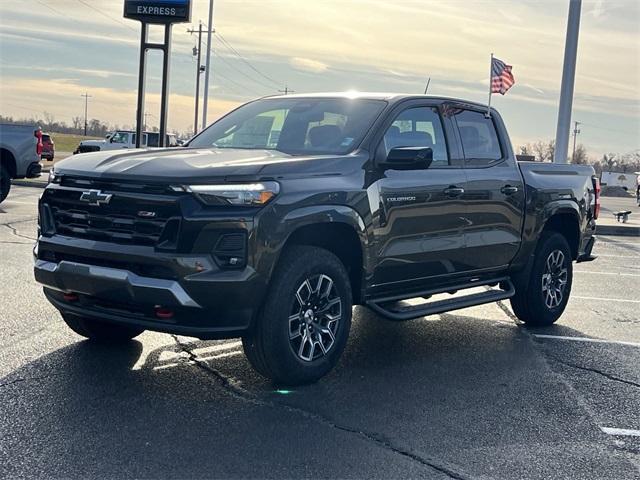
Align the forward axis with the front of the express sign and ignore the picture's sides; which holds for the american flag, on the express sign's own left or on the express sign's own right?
on the express sign's own left

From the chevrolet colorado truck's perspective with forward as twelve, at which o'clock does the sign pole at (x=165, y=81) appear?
The sign pole is roughly at 4 o'clock from the chevrolet colorado truck.

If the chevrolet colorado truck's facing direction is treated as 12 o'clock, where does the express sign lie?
The express sign is roughly at 4 o'clock from the chevrolet colorado truck.

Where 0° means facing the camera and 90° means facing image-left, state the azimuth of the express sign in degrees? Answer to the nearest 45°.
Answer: approximately 0°

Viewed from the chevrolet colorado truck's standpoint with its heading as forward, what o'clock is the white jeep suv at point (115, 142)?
The white jeep suv is roughly at 4 o'clock from the chevrolet colorado truck.

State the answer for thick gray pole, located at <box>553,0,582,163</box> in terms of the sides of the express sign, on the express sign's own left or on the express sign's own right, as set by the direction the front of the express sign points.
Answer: on the express sign's own left
